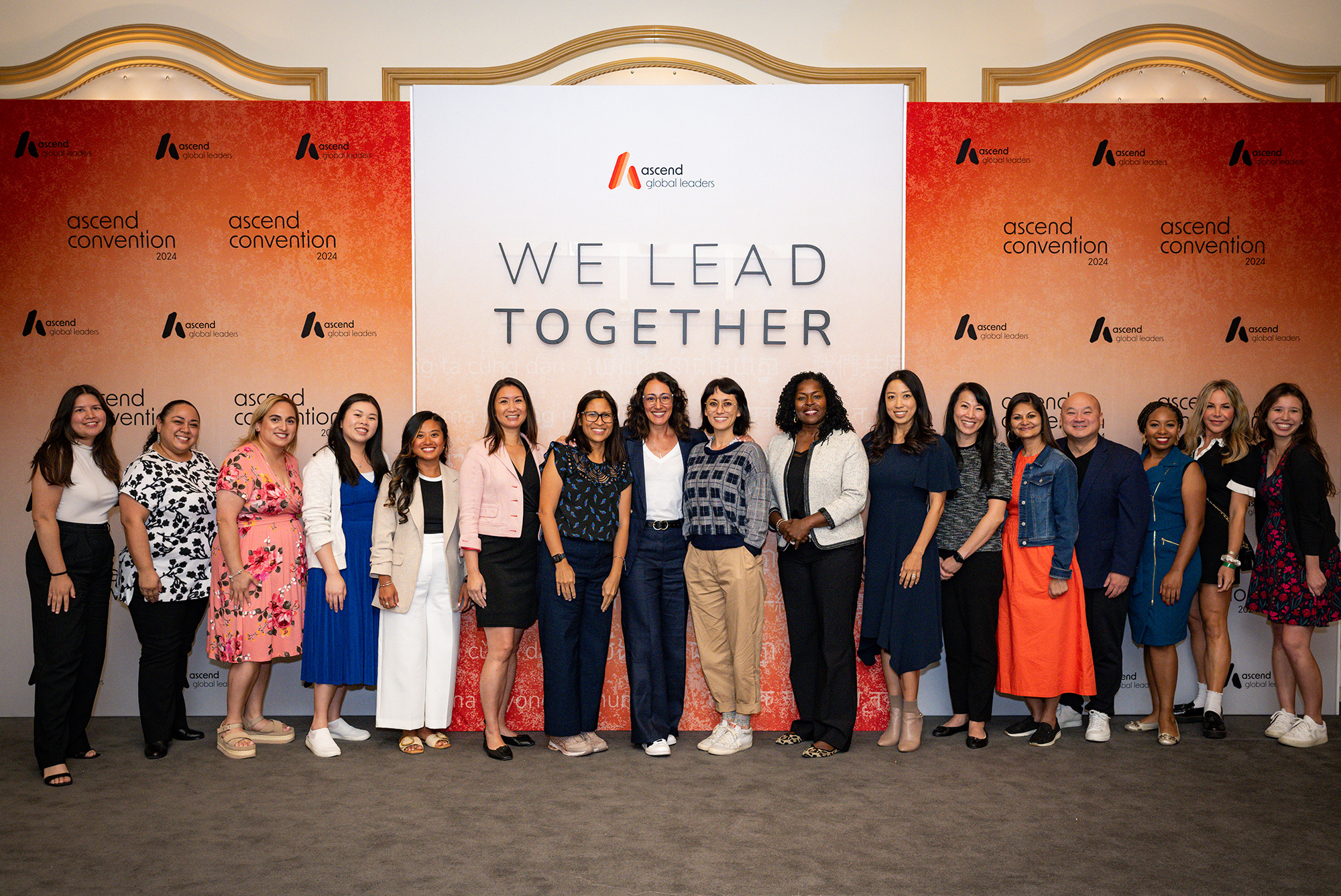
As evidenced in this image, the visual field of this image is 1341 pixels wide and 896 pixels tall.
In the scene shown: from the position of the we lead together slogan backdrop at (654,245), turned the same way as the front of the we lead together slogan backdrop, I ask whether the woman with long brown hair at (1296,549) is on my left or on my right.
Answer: on my left

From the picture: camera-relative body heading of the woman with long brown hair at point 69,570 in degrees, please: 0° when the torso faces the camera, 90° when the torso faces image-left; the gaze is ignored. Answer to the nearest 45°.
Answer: approximately 315°

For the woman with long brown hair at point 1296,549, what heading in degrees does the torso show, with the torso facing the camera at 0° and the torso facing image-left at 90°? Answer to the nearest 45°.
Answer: approximately 45°

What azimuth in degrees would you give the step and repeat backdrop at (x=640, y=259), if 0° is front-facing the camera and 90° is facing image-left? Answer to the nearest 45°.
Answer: approximately 0°

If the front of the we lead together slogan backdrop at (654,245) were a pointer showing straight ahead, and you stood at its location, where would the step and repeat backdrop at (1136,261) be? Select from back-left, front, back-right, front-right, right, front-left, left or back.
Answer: left

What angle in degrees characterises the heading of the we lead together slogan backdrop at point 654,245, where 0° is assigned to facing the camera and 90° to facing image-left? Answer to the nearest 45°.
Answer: approximately 0°
